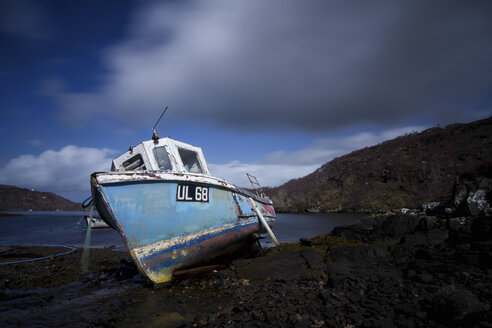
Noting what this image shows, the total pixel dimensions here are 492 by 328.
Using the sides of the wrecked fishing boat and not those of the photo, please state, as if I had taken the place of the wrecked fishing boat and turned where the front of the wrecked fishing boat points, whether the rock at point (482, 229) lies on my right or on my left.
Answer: on my left

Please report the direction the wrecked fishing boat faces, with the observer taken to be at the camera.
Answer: facing the viewer and to the left of the viewer

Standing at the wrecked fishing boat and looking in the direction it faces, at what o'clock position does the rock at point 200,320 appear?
The rock is roughly at 10 o'clock from the wrecked fishing boat.

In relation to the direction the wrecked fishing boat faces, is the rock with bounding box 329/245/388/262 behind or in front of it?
behind

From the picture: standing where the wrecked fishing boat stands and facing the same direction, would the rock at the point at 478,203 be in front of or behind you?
behind

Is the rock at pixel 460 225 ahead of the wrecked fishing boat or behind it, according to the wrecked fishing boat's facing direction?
behind

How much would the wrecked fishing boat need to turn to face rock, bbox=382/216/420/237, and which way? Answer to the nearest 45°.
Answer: approximately 135° to its left

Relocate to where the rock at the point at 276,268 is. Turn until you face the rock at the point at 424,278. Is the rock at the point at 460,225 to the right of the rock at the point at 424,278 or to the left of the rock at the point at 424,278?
left
